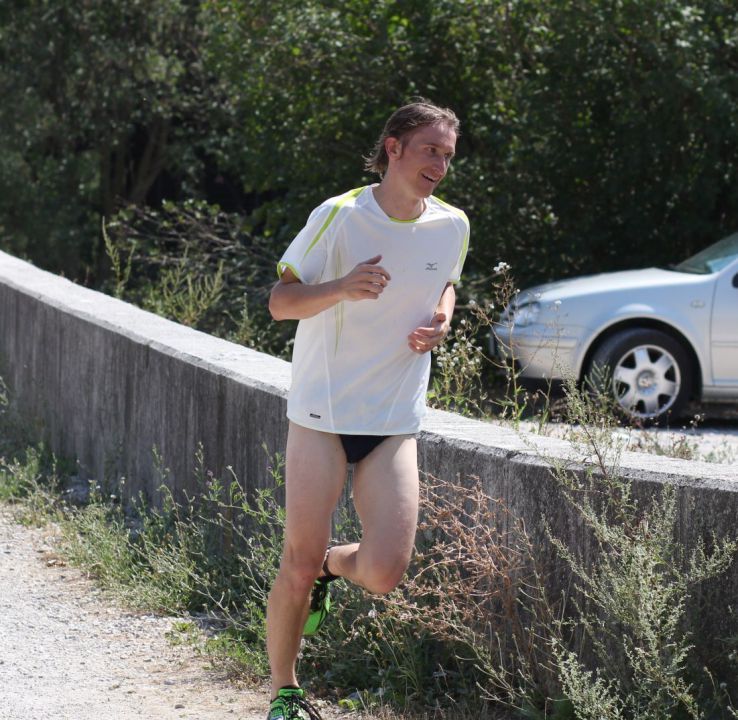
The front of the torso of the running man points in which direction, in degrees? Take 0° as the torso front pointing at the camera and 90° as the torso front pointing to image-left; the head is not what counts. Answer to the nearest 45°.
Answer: approximately 315°

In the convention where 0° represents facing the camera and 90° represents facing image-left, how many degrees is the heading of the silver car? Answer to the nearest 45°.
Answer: approximately 90°

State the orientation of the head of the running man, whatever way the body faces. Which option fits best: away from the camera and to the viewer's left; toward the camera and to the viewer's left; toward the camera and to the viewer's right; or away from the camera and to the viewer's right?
toward the camera and to the viewer's right

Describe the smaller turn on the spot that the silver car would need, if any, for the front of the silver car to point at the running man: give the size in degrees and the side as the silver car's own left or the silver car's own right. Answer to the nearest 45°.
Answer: approximately 90° to the silver car's own left

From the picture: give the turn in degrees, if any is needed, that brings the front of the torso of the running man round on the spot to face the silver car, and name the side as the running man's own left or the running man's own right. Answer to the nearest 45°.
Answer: approximately 135° to the running man's own left

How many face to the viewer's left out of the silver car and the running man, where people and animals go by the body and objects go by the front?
1
